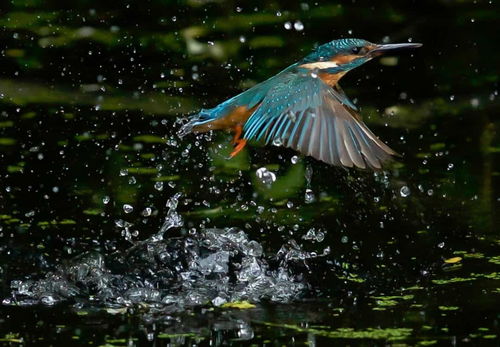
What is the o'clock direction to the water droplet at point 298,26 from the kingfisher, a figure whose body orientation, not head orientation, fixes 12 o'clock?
The water droplet is roughly at 9 o'clock from the kingfisher.

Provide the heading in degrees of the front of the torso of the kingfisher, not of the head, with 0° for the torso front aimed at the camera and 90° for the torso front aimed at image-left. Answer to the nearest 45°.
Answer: approximately 270°
